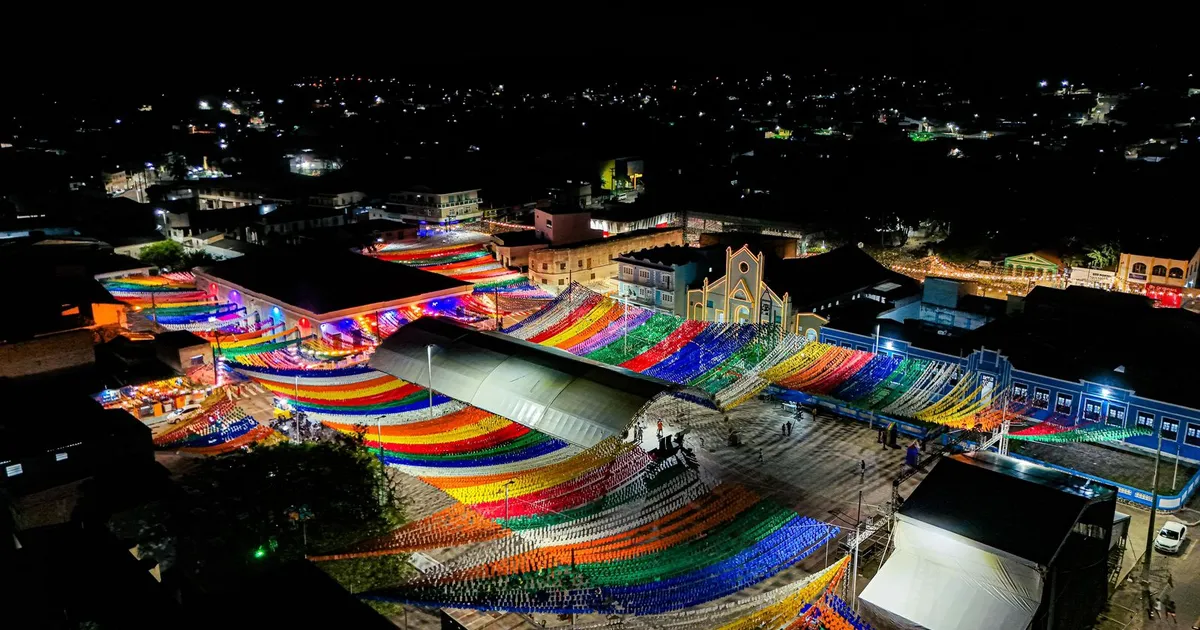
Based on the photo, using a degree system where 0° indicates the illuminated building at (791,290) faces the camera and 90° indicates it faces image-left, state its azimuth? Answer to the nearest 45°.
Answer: approximately 45°

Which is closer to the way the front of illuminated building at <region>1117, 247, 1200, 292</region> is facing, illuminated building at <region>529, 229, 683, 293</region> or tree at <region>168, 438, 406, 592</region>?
the tree

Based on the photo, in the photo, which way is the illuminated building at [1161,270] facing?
toward the camera

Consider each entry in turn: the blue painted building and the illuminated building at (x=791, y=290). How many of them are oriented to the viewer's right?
0

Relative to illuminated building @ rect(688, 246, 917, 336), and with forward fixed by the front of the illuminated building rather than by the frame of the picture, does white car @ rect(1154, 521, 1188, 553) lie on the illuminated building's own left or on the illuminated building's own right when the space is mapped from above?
on the illuminated building's own left

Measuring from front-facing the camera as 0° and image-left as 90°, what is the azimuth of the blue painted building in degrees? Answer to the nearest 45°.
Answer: approximately 45°

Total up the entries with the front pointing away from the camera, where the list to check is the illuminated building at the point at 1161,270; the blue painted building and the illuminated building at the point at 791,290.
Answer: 0

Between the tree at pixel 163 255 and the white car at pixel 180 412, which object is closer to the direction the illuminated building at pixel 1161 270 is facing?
the white car

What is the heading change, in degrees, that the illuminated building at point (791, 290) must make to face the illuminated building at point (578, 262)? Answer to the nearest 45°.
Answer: approximately 90° to its right

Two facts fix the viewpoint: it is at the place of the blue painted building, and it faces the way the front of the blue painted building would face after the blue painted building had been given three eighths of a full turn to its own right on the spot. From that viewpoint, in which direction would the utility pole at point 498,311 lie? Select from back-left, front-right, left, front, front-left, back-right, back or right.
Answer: left

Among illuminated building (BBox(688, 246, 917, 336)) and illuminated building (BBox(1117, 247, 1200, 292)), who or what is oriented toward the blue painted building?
illuminated building (BBox(1117, 247, 1200, 292))

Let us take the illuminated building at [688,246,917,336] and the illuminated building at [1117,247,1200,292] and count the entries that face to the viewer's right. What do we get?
0

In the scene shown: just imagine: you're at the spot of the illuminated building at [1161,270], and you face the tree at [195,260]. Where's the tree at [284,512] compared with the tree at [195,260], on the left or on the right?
left

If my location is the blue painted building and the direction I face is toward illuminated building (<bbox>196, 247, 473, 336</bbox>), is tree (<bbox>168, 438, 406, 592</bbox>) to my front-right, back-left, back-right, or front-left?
front-left

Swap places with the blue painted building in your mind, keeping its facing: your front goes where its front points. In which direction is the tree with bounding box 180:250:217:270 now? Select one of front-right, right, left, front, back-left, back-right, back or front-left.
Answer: front-right

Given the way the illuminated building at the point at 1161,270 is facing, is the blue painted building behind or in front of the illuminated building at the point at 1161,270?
in front
